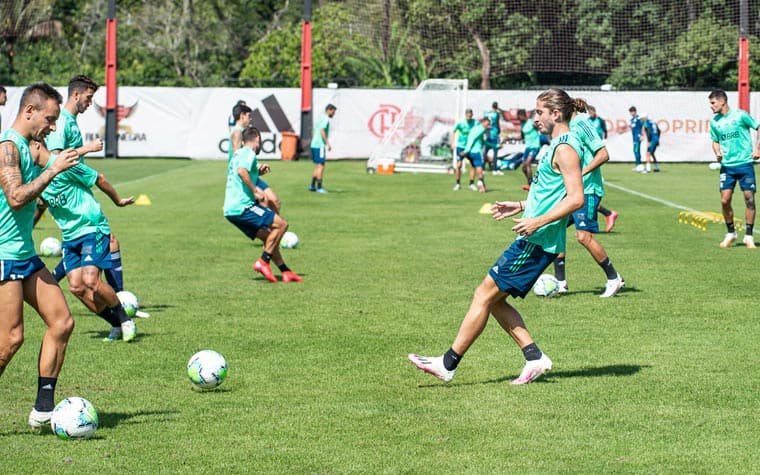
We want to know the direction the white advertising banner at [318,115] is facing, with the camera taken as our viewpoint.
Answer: facing the viewer

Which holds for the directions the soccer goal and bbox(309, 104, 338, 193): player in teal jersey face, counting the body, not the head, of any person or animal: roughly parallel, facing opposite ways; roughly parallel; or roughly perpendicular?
roughly parallel

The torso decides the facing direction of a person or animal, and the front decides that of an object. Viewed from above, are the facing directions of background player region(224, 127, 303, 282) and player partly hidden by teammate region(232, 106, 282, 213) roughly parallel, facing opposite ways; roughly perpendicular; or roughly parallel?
roughly parallel

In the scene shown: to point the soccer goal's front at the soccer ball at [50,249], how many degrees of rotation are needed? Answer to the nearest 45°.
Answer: approximately 90° to its right

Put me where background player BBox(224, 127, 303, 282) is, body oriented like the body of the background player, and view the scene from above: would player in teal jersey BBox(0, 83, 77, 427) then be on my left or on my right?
on my right

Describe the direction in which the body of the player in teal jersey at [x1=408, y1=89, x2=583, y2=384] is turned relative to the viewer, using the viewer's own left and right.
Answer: facing to the left of the viewer

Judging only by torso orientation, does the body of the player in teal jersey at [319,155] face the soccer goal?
no

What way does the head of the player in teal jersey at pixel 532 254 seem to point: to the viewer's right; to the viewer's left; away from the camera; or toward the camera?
to the viewer's left

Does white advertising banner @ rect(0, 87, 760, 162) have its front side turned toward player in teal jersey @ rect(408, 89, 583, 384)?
yes
